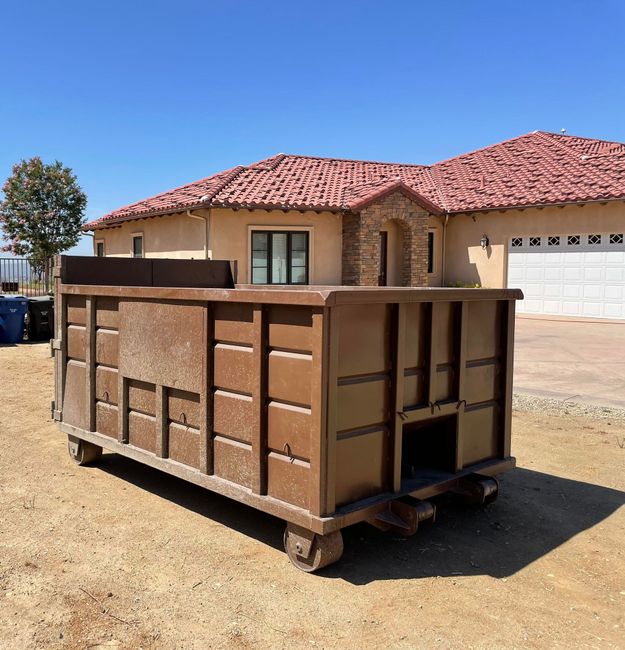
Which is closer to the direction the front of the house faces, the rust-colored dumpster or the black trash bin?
the rust-colored dumpster

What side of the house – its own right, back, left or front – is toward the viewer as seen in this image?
front

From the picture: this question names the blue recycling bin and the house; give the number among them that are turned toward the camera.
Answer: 2

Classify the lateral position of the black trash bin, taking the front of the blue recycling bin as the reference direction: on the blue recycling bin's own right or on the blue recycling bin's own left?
on the blue recycling bin's own left

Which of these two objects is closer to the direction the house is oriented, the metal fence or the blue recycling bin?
the blue recycling bin

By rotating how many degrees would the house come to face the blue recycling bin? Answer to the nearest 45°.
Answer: approximately 45° to its right

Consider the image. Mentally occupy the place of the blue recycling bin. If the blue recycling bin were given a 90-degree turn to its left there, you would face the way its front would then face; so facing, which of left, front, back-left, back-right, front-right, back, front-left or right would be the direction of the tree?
left

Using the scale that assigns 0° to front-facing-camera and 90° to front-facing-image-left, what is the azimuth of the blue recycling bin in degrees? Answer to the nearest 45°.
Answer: approximately 0°

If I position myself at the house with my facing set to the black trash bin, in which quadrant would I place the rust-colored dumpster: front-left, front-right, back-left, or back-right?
front-left
